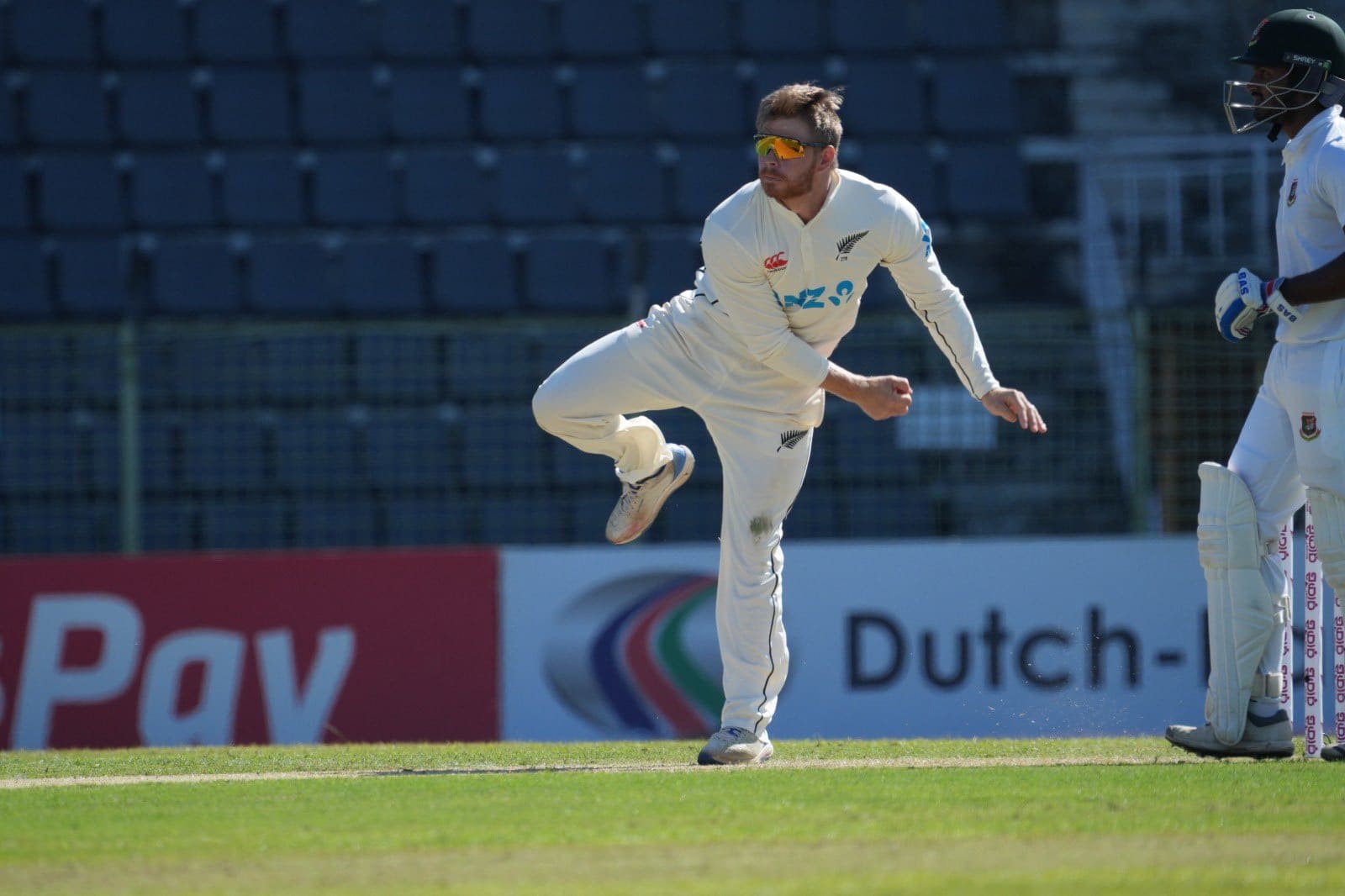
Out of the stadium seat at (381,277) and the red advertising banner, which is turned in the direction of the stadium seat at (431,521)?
the stadium seat at (381,277)

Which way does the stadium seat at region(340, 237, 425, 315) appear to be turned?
toward the camera

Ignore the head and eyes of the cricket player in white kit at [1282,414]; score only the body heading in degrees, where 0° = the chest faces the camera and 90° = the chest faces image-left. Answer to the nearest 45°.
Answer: approximately 90°

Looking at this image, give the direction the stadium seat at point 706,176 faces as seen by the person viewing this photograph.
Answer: facing the viewer

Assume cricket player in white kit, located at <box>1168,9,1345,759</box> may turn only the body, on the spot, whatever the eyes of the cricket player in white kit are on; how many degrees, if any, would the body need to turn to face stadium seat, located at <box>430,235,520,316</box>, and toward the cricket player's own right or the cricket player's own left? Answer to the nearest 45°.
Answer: approximately 45° to the cricket player's own right

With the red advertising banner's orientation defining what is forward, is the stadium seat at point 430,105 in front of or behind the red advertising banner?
behind

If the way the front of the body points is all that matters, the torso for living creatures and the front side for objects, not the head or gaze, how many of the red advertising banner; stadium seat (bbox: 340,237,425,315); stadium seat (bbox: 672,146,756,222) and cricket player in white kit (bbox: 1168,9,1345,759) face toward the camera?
3

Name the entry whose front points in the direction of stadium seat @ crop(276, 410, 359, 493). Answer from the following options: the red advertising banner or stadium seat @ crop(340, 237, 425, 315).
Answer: stadium seat @ crop(340, 237, 425, 315)

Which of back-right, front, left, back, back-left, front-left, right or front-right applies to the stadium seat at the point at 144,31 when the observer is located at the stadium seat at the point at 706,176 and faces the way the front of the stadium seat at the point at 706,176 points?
right

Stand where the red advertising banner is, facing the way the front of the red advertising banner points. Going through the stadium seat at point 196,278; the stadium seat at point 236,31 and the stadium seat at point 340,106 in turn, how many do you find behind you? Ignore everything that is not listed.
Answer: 3

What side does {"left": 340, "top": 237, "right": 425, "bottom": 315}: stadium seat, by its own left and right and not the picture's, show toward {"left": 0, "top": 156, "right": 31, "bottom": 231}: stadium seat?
right

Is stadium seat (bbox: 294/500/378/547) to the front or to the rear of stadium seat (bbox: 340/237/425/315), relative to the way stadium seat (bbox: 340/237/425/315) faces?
to the front

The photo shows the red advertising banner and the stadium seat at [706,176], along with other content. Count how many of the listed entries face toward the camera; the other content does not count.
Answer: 2

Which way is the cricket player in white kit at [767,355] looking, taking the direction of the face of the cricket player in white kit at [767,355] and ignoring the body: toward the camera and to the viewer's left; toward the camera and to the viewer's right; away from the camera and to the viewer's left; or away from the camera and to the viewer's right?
toward the camera and to the viewer's left

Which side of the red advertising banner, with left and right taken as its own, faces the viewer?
front

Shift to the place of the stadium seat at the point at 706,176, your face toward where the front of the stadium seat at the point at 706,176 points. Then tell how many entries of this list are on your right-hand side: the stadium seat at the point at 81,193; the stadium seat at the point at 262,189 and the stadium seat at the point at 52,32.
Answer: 3
